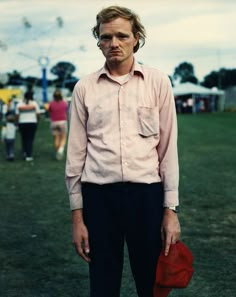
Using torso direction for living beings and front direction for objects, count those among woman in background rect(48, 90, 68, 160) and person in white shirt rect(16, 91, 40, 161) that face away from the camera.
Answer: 2

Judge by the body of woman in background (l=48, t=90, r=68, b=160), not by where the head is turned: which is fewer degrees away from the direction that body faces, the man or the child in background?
the child in background

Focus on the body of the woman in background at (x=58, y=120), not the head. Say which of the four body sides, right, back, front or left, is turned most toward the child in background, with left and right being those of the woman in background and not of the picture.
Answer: left

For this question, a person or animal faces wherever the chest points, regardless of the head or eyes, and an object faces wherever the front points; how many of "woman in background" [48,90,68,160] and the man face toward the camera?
1

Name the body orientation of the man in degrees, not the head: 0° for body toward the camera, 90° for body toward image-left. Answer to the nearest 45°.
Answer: approximately 0°

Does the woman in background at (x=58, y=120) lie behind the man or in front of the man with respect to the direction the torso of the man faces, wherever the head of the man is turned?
behind

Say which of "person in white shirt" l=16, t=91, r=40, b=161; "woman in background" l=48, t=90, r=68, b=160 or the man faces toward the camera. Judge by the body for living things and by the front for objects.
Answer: the man

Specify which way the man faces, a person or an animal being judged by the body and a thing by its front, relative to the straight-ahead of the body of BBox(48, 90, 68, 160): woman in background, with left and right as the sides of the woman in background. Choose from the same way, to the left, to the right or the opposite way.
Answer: the opposite way

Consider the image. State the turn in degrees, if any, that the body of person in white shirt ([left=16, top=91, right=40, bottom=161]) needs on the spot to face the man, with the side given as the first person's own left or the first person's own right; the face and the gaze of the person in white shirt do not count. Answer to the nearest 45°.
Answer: approximately 180°

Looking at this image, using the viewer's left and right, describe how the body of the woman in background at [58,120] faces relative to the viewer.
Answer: facing away from the viewer
